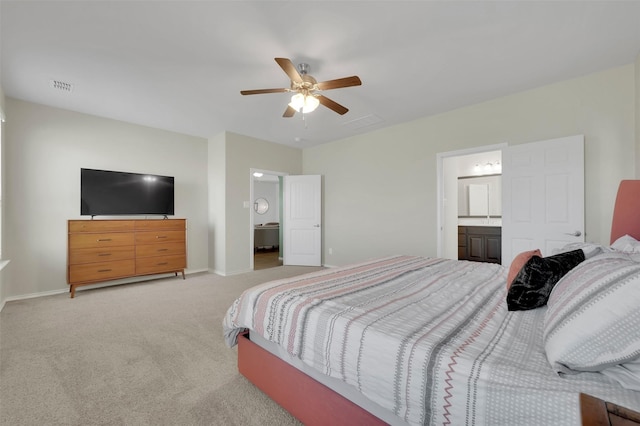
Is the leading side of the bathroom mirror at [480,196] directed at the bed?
yes

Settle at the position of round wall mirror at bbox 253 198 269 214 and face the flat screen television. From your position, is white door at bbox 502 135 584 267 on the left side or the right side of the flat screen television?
left

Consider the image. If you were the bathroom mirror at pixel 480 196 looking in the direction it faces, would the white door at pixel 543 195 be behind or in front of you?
in front

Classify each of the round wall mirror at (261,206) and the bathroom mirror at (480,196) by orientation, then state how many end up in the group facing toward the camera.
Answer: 2

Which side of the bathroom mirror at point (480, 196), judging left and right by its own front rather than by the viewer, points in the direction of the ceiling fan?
front

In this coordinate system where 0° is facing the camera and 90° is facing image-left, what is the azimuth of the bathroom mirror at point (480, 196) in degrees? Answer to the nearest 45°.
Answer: approximately 0°

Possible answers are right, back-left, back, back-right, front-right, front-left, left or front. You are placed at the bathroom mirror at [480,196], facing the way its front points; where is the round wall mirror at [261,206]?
right

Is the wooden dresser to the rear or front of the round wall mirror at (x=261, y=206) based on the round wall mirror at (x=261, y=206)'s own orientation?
to the front

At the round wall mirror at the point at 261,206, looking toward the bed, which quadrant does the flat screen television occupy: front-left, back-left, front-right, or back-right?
front-right

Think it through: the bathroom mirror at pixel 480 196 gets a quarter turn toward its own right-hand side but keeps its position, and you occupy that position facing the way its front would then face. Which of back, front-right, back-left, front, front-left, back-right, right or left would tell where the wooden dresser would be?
front-left

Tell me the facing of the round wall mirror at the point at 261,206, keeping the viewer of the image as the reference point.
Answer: facing the viewer

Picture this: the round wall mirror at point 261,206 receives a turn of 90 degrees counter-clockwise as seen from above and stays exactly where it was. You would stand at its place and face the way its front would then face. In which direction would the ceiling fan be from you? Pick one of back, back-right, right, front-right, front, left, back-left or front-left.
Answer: right

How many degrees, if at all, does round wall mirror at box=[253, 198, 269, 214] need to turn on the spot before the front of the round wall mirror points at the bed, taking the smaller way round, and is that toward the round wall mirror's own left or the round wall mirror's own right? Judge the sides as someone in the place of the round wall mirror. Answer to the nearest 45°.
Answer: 0° — it already faces it
